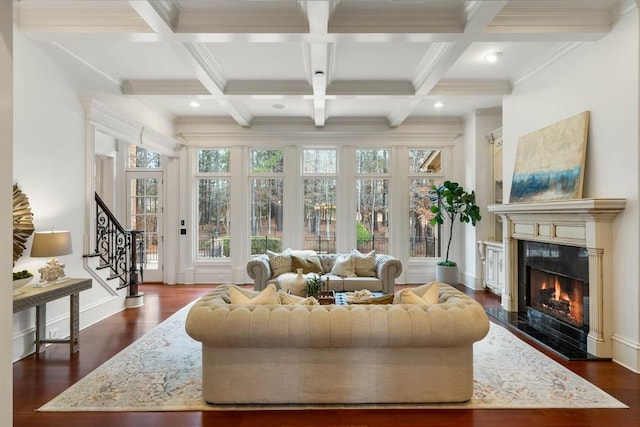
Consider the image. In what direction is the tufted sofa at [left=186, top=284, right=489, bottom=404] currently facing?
away from the camera

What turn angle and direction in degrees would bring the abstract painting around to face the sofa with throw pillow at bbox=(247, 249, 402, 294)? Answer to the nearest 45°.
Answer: approximately 45° to its right

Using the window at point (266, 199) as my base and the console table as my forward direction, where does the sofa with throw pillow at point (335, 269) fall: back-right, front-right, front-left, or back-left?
front-left

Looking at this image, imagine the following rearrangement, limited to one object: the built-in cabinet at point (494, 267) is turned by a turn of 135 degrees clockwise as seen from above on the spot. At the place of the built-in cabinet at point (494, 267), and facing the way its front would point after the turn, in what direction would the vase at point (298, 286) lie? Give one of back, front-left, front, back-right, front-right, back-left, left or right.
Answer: back-left

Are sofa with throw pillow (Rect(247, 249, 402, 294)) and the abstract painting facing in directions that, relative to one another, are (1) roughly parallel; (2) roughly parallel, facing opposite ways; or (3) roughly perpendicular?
roughly perpendicular

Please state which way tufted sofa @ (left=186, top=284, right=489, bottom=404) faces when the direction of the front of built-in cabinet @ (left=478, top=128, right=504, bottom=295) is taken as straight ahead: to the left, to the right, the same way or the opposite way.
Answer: to the right

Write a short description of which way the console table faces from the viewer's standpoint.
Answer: facing the viewer and to the right of the viewer

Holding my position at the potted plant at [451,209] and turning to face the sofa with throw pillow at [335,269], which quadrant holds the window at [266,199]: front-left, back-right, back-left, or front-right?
front-right

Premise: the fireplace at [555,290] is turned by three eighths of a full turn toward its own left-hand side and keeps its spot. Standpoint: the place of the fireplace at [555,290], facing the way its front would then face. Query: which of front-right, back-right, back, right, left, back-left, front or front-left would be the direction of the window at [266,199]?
back

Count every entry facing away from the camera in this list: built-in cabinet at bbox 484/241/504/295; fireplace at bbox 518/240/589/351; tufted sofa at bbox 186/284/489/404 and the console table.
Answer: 1

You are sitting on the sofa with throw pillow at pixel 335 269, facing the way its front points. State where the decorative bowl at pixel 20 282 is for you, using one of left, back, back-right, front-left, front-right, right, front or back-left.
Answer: front-right

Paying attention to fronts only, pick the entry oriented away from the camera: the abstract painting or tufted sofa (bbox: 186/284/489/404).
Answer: the tufted sofa

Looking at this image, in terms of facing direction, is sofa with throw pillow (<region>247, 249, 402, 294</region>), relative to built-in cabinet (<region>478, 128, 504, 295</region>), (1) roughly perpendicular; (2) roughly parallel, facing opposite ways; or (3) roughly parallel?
roughly perpendicular

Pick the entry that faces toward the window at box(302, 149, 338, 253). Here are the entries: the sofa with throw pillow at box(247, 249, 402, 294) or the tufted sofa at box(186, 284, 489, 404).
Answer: the tufted sofa

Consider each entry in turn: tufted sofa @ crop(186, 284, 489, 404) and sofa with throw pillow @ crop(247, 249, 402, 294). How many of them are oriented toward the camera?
1

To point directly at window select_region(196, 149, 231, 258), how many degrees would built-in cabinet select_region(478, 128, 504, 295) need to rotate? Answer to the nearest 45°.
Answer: approximately 45° to its right

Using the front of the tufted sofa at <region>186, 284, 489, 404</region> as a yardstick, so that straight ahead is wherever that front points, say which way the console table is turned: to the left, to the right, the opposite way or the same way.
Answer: to the right

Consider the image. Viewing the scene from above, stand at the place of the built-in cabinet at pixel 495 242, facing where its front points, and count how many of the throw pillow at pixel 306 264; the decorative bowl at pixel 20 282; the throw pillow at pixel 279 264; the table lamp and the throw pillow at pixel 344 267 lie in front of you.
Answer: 5

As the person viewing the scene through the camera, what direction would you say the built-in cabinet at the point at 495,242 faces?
facing the viewer and to the left of the viewer

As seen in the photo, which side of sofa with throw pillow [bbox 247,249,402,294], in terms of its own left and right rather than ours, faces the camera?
front
